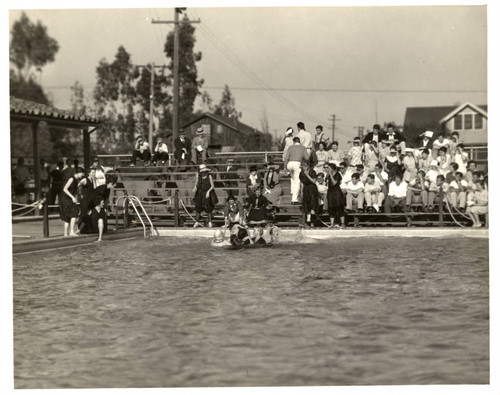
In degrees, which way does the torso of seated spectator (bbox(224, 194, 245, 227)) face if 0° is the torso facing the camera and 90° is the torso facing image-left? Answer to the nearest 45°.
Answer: approximately 0°
